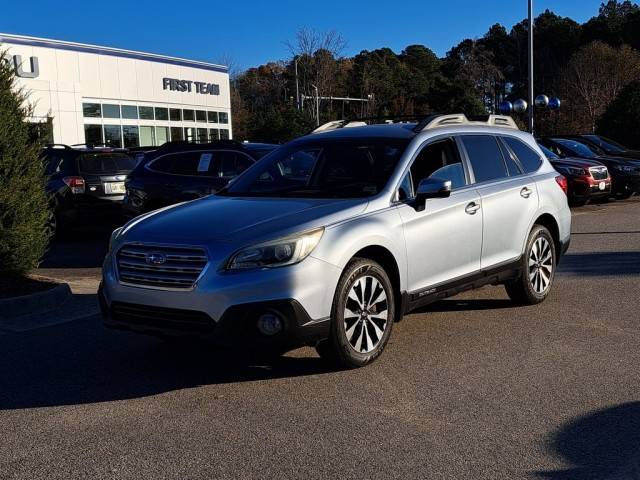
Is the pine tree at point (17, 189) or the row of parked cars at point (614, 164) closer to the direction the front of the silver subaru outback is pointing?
the pine tree

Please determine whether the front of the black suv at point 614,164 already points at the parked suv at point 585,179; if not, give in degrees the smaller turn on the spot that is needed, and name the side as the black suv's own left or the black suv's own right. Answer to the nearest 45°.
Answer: approximately 45° to the black suv's own right

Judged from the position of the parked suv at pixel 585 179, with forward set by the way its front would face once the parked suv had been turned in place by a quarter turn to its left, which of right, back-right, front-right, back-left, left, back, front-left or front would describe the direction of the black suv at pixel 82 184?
back

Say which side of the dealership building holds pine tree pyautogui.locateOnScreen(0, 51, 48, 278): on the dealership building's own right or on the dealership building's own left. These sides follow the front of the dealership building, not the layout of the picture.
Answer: on the dealership building's own right

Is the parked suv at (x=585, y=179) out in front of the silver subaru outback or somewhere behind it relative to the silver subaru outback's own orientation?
behind

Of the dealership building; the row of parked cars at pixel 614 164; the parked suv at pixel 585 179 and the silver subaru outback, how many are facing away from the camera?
0

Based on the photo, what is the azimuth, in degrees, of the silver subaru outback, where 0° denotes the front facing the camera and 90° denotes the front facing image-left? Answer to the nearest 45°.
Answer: approximately 45°

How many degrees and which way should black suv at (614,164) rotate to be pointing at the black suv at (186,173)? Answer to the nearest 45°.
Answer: approximately 90° to its right

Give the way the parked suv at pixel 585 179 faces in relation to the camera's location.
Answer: facing the viewer and to the right of the viewer

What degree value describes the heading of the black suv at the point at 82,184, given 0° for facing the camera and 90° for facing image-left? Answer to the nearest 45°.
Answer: approximately 135°

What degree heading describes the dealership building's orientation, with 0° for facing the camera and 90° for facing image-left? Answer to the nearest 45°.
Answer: approximately 315°

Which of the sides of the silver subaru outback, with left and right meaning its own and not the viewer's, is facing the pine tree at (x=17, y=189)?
right

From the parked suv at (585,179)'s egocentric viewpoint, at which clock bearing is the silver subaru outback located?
The silver subaru outback is roughly at 2 o'clock from the parked suv.

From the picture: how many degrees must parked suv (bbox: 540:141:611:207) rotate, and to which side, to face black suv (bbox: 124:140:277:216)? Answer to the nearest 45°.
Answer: approximately 90° to its right

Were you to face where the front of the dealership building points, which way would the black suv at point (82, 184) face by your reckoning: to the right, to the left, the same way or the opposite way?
the opposite way

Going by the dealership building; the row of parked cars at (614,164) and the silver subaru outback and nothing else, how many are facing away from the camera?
0
